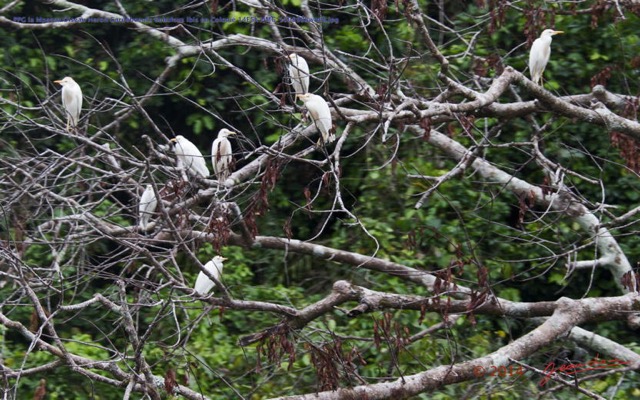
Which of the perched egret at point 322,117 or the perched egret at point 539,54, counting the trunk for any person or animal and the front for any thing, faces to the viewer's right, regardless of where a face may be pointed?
the perched egret at point 539,54

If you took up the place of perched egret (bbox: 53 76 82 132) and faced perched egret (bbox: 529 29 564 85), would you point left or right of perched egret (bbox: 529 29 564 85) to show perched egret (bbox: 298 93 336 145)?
right

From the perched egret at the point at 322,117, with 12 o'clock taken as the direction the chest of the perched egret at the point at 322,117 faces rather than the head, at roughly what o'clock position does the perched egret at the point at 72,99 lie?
the perched egret at the point at 72,99 is roughly at 1 o'clock from the perched egret at the point at 322,117.

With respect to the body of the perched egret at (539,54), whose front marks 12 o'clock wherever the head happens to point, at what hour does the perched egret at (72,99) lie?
the perched egret at (72,99) is roughly at 5 o'clock from the perched egret at (539,54).

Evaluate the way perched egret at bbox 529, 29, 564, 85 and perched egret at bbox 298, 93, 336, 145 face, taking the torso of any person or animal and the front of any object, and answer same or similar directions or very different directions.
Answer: very different directions

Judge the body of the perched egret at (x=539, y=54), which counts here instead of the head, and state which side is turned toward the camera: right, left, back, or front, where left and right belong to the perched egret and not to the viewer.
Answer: right

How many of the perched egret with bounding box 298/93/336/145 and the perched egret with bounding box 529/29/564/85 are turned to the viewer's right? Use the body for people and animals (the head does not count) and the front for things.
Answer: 1

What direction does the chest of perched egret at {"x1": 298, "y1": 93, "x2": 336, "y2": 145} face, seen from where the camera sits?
to the viewer's left

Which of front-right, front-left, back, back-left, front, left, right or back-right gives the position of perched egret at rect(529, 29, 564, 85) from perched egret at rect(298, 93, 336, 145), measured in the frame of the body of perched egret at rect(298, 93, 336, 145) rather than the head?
back-right

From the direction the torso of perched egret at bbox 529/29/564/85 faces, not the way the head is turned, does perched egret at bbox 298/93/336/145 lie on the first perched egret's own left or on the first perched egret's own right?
on the first perched egret's own right
